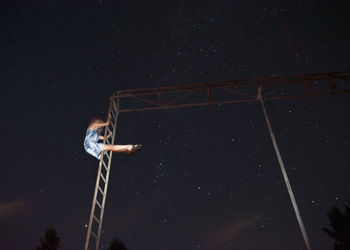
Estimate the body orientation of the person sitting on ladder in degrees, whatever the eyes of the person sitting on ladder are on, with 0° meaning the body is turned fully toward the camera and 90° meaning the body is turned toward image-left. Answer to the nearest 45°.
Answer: approximately 270°

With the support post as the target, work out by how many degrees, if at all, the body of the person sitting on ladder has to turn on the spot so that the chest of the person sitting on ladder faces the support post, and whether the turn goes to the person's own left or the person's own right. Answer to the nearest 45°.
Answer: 0° — they already face it

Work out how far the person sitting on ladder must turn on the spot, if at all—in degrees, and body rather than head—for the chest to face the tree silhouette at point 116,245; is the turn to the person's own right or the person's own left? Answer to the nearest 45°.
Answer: approximately 90° to the person's own left

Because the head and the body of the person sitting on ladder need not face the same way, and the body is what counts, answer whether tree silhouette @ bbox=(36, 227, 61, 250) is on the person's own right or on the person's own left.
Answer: on the person's own left

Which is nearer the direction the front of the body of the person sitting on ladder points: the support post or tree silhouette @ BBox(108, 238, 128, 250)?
the support post

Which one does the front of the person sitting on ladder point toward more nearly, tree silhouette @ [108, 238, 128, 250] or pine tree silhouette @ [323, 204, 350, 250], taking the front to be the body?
the pine tree silhouette

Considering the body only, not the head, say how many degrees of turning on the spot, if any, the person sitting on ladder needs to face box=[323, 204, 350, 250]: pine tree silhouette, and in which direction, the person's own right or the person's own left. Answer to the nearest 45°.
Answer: approximately 45° to the person's own left
